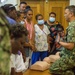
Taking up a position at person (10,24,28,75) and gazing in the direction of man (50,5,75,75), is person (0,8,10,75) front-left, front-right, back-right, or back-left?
back-right

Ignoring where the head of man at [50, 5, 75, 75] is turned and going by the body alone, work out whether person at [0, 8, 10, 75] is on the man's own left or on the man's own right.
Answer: on the man's own left

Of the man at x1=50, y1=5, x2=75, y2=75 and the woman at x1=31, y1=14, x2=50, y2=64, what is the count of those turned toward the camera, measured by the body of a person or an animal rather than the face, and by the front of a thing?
1

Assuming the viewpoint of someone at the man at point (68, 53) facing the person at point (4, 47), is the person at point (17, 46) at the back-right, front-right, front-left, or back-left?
front-right

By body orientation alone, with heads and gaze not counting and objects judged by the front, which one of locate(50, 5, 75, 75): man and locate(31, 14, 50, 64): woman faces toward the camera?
the woman

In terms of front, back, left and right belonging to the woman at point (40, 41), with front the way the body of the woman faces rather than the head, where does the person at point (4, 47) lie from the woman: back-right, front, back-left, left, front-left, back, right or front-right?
front

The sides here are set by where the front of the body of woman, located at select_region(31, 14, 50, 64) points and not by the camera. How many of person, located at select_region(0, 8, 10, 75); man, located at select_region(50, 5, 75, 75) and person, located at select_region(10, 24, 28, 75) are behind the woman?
0

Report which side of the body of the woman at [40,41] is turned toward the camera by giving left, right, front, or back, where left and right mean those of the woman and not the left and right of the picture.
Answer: front

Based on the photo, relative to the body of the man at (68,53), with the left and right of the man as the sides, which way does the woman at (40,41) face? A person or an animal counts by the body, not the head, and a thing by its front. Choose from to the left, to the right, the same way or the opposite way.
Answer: to the left

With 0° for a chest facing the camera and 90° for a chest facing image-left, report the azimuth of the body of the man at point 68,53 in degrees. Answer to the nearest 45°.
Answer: approximately 90°

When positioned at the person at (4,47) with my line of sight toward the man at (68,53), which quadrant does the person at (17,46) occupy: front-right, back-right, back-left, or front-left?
front-left
